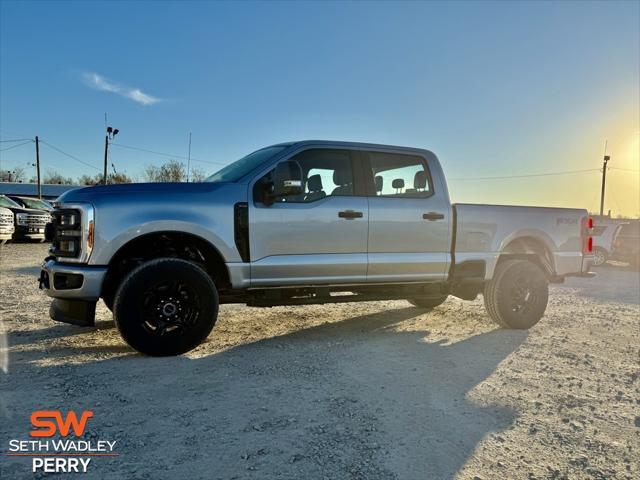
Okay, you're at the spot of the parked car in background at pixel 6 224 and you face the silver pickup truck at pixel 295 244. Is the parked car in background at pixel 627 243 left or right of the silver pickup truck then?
left

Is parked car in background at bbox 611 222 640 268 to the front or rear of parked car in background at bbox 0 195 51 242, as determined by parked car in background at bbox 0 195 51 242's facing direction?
to the front

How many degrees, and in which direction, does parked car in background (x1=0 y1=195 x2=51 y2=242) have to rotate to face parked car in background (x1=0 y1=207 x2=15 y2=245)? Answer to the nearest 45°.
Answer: approximately 45° to its right

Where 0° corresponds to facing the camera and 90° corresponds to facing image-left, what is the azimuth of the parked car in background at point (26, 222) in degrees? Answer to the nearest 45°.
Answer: approximately 315°
